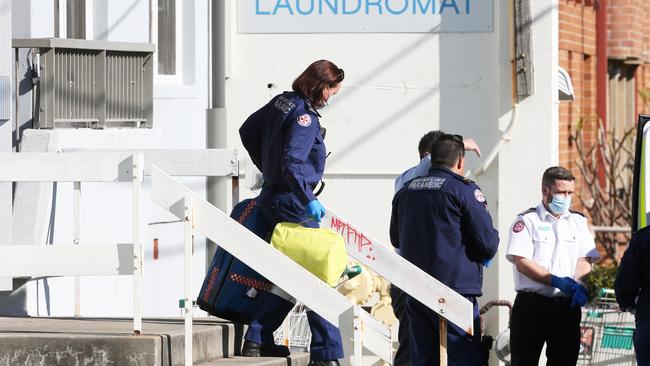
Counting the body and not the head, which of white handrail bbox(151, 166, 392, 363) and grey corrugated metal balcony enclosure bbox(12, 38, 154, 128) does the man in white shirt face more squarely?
the white handrail

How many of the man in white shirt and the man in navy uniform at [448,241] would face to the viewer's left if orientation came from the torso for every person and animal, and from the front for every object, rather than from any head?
0

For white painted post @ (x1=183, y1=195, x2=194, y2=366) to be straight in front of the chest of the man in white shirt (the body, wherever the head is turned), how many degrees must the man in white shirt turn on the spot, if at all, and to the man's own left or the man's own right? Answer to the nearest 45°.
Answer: approximately 90° to the man's own right

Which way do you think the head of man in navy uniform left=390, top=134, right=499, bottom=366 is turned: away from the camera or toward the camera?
away from the camera

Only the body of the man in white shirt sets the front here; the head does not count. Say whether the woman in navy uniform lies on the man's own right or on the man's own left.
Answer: on the man's own right

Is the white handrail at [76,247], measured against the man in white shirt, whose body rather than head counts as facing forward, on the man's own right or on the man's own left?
on the man's own right

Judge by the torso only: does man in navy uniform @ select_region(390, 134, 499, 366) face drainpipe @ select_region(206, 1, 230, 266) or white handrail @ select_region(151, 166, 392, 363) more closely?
the drainpipe

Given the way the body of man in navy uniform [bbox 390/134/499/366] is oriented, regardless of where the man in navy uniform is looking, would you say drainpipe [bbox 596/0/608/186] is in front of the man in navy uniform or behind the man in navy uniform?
in front

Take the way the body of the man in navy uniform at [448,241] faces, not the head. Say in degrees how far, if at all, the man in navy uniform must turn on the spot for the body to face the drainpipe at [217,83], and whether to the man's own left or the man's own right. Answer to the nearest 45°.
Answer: approximately 90° to the man's own left

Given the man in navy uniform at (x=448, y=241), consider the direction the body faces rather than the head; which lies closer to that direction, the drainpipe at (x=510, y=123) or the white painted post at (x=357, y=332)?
the drainpipe

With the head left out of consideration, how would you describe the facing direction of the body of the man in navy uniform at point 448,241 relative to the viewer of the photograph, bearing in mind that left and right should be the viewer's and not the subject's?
facing away from the viewer and to the right of the viewer

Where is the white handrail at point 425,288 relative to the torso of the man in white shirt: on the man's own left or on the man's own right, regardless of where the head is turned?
on the man's own right
